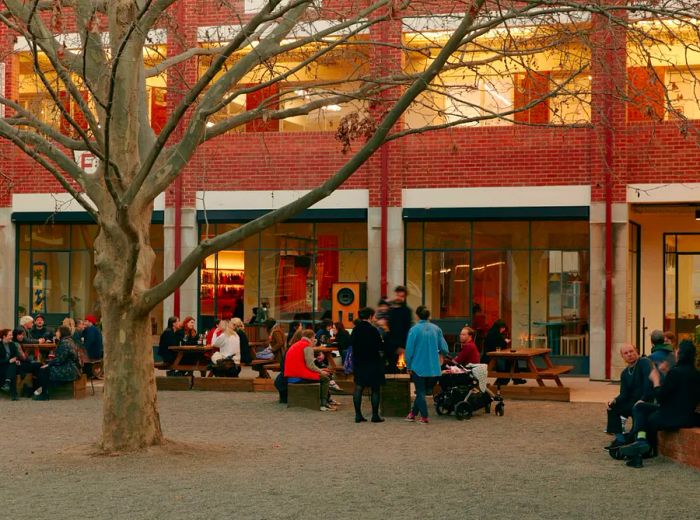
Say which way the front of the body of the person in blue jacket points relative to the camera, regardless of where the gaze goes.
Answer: away from the camera

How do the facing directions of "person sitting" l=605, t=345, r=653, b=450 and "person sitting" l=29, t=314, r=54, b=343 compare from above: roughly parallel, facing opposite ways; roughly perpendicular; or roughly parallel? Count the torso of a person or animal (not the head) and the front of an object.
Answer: roughly perpendicular

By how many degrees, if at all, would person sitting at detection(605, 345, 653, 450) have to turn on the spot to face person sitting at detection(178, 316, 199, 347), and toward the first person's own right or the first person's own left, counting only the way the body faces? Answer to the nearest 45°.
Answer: approximately 90° to the first person's own right

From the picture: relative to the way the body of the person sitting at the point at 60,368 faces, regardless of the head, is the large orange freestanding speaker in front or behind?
behind

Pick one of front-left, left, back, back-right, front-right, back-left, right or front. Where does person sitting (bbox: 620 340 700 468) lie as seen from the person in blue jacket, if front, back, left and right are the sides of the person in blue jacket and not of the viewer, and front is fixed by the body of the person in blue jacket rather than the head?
back-right

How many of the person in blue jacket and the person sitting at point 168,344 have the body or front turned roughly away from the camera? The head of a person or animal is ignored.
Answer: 1

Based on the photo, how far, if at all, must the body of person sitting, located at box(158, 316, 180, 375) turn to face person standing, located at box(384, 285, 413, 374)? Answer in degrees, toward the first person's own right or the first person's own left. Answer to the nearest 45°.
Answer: approximately 45° to the first person's own right

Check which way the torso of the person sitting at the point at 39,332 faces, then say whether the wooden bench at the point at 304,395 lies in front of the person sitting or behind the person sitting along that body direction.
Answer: in front

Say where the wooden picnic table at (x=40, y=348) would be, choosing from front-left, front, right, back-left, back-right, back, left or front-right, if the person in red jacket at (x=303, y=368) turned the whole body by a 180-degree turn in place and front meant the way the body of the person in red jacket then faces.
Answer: front-right

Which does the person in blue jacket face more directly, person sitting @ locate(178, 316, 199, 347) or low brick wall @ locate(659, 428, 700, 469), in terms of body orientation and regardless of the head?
the person sitting

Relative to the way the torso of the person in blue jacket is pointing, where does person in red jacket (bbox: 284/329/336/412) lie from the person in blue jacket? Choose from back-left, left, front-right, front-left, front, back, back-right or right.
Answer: front-left

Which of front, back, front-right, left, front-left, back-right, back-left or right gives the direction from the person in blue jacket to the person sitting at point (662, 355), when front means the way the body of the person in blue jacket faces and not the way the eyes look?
back-right

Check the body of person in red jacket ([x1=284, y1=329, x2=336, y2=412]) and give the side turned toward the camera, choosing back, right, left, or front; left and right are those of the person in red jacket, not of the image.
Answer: right

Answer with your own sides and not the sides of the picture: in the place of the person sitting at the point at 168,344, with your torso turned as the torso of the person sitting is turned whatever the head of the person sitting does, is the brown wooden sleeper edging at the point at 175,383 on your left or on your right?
on your right

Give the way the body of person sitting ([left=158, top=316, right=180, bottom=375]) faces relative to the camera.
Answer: to the viewer's right

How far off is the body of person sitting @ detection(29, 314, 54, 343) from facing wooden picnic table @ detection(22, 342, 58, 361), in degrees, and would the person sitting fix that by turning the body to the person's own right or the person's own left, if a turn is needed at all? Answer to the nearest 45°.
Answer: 0° — they already face it
